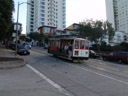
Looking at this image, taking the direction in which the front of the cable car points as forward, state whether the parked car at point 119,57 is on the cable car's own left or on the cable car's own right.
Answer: on the cable car's own left
